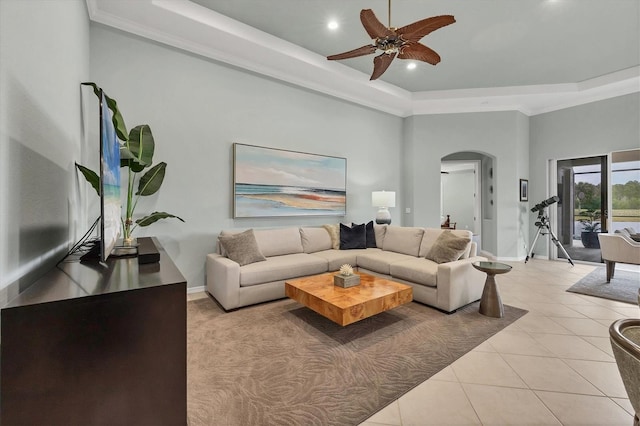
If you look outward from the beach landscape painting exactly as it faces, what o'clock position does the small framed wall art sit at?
The small framed wall art is roughly at 10 o'clock from the beach landscape painting.

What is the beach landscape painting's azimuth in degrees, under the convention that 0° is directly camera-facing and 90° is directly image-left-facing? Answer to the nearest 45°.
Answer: approximately 315°

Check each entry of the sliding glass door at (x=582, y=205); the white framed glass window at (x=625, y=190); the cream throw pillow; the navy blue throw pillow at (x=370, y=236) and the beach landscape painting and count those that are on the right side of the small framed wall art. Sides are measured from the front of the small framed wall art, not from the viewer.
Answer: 3

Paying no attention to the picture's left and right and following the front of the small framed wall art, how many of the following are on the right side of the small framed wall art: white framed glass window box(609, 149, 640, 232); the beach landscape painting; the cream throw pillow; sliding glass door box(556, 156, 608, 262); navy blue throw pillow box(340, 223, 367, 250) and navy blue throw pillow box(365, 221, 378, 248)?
4

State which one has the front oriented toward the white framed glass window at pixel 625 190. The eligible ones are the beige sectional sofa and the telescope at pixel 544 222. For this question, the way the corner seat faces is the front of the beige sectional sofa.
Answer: the telescope

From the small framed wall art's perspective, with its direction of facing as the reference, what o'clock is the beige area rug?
The beige area rug is roughly at 2 o'clock from the small framed wall art.

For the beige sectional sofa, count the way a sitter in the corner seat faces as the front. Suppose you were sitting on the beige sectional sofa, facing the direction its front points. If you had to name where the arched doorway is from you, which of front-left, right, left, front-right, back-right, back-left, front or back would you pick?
back-left

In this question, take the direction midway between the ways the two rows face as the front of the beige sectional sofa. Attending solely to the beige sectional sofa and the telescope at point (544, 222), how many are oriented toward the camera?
1
